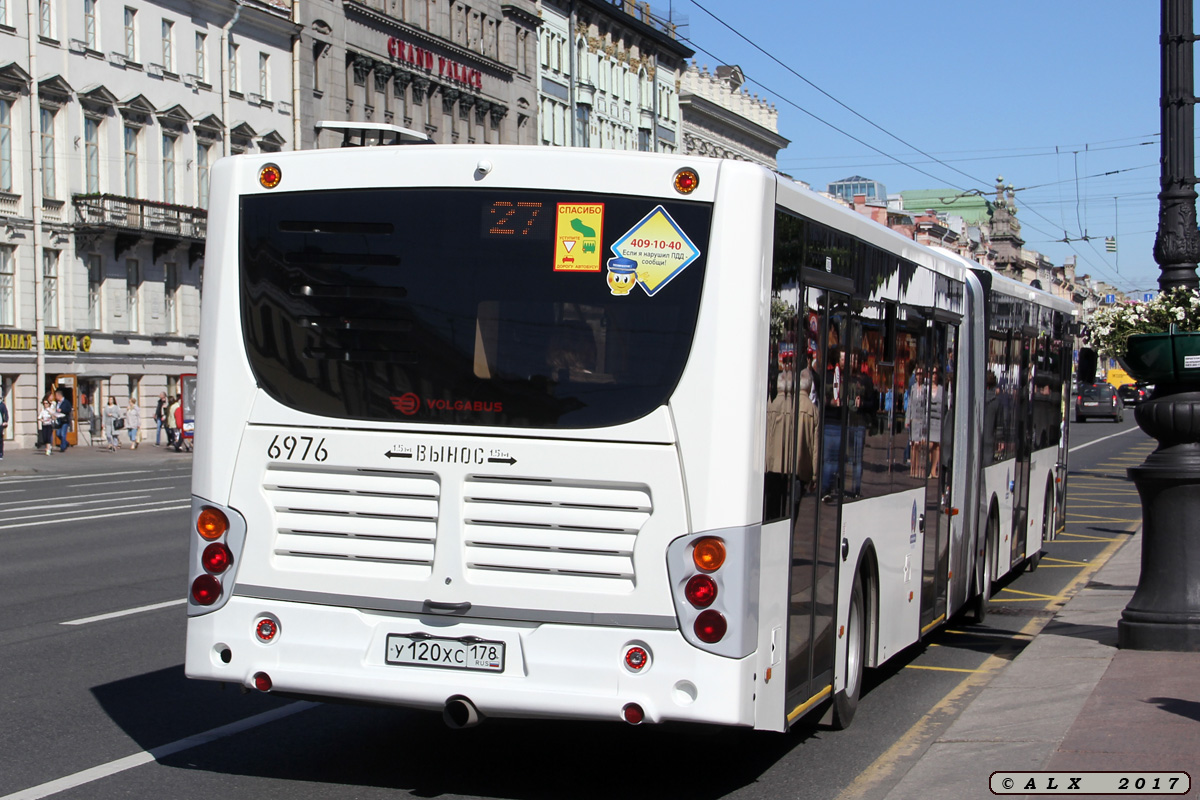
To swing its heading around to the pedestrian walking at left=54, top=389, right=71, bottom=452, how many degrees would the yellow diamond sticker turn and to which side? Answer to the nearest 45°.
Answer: approximately 135° to its right

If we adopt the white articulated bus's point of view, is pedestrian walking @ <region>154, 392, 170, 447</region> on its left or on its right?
on its left

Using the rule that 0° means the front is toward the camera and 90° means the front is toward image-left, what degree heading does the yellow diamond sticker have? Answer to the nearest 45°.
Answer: approximately 0°

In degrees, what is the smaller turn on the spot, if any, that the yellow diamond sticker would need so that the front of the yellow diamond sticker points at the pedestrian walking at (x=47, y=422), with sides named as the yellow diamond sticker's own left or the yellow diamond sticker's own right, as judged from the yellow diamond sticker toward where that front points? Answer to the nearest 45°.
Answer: approximately 135° to the yellow diamond sticker's own right

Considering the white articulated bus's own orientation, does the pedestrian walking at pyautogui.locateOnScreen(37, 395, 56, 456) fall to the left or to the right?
on its left

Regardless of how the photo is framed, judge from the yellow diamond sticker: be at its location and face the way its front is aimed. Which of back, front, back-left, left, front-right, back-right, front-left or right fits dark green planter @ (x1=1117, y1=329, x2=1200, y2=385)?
back-left

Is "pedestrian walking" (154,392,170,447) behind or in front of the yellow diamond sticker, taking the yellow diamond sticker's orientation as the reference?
behind

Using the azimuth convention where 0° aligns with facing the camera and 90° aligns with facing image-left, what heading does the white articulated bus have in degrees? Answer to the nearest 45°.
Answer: approximately 225°

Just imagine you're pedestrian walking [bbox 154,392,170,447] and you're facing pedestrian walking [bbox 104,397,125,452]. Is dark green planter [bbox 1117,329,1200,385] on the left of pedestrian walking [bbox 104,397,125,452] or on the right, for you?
left
